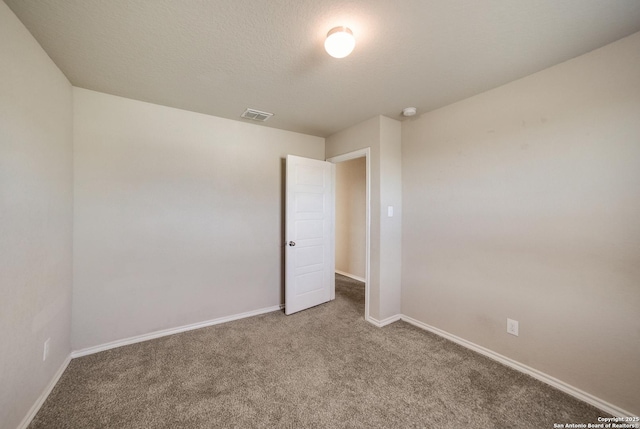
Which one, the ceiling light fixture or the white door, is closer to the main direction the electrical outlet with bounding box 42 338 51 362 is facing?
the white door

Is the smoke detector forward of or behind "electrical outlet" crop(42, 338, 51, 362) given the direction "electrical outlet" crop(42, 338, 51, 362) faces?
forward

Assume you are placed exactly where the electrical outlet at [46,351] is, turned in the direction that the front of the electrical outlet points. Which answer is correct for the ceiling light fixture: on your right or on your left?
on your right

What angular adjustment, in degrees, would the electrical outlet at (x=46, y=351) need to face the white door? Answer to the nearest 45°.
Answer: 0° — it already faces it

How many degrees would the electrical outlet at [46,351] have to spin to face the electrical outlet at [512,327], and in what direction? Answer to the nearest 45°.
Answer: approximately 45° to its right

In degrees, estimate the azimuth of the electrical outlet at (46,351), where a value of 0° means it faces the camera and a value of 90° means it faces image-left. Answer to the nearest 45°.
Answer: approximately 270°

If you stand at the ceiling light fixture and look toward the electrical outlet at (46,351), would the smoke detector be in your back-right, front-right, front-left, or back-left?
back-right
